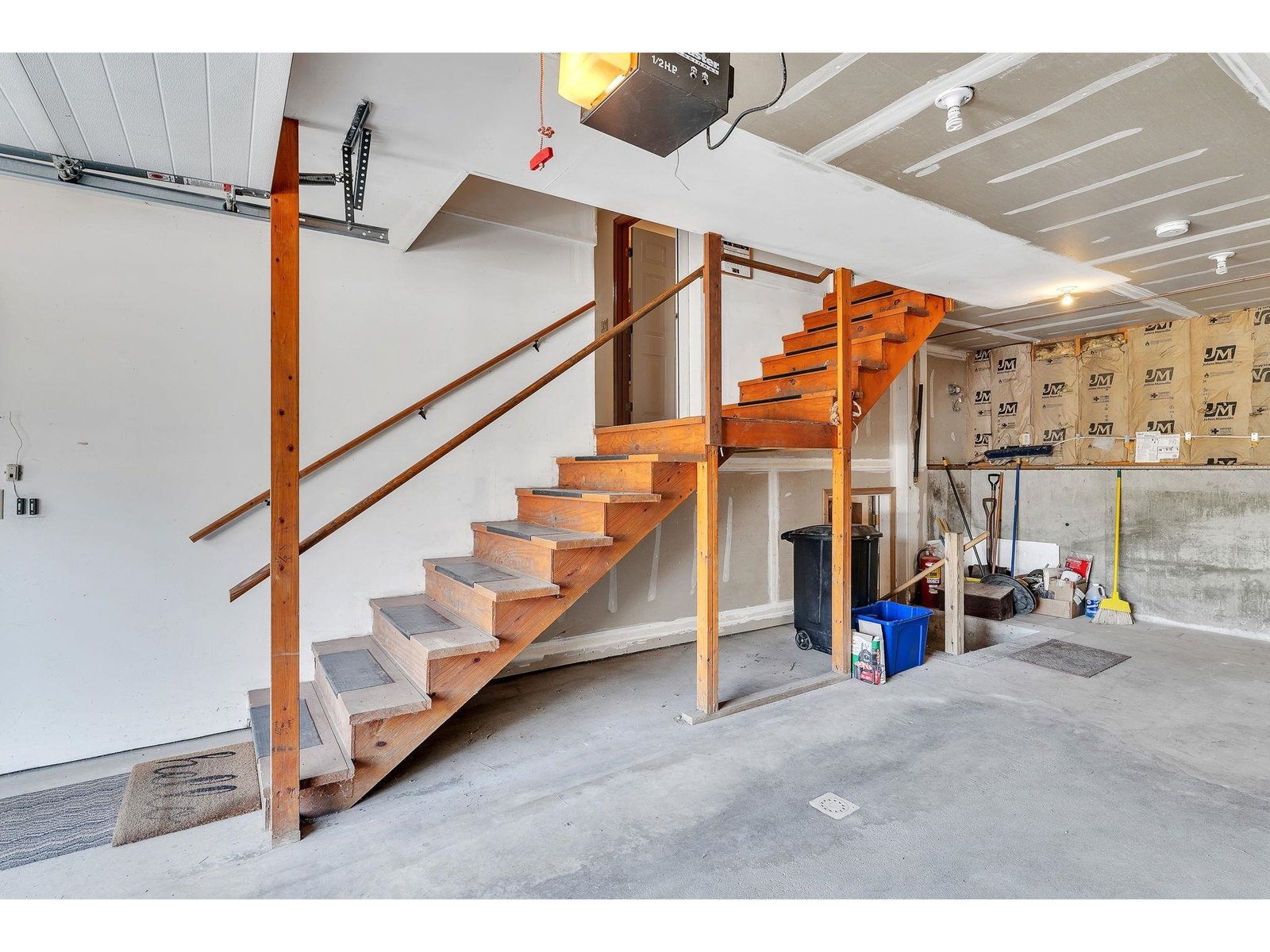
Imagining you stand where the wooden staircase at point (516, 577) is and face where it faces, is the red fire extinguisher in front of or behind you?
behind

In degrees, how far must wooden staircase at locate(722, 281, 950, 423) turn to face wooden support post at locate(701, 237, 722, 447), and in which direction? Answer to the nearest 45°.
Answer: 0° — it already faces it

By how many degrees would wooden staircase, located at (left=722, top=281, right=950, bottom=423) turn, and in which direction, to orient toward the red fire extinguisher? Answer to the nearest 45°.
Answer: approximately 135° to its right

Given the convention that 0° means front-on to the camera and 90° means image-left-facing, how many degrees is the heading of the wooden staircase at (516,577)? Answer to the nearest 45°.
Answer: approximately 45°

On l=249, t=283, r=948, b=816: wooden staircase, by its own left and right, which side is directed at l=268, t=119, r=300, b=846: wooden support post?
front

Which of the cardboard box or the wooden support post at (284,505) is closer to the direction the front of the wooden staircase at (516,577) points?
the wooden support post

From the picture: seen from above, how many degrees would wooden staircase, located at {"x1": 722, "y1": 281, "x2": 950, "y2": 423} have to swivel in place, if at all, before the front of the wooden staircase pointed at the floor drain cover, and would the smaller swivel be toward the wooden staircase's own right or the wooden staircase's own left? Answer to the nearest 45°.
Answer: approximately 45° to the wooden staircase's own left

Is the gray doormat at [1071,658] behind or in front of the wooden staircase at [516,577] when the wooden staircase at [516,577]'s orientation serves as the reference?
behind

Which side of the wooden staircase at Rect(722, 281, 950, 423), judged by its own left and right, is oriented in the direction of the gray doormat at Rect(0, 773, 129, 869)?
front

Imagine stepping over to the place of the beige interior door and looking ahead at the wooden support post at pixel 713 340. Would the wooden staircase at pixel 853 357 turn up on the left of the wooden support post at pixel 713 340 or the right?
left

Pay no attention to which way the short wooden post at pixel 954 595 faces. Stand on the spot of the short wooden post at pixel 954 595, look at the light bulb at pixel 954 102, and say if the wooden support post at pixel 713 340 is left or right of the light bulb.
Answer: right

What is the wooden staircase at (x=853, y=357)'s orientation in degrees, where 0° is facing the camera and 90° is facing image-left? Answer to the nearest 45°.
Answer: approximately 45°

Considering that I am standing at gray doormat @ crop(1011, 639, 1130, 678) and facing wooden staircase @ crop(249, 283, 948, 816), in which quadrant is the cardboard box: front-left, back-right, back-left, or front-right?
back-right
